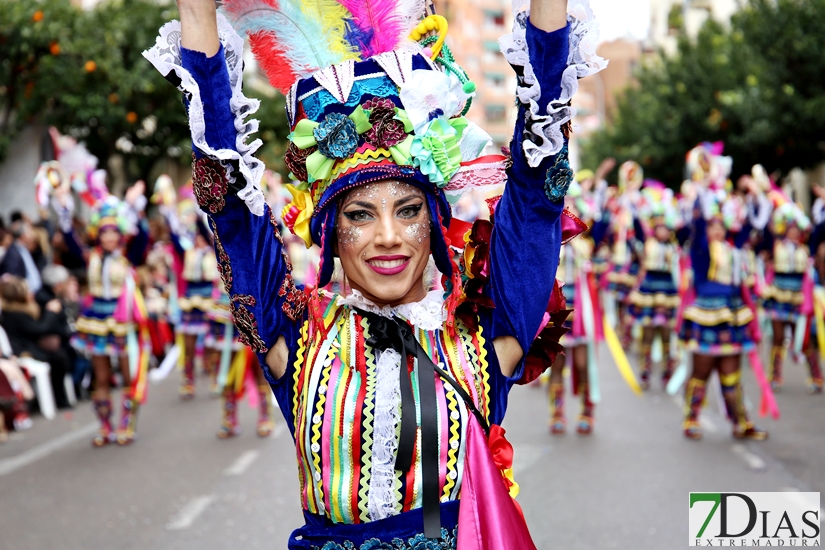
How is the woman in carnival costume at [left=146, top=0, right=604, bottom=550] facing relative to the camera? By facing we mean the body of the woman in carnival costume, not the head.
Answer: toward the camera

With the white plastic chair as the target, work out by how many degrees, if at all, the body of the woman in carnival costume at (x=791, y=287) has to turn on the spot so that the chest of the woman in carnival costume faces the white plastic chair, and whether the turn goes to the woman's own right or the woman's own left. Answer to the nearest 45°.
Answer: approximately 45° to the woman's own right

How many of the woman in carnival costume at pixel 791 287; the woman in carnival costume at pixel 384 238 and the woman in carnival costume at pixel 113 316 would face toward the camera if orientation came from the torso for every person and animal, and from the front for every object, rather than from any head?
3

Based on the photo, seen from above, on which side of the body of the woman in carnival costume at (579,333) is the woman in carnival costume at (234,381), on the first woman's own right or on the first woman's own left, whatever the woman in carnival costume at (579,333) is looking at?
on the first woman's own right

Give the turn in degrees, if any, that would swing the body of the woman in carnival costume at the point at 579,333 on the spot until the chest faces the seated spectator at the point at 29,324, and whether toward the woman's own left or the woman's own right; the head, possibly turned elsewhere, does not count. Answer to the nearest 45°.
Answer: approximately 90° to the woman's own right

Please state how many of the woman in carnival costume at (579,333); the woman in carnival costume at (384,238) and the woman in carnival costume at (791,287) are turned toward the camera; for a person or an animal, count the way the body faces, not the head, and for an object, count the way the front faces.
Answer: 3

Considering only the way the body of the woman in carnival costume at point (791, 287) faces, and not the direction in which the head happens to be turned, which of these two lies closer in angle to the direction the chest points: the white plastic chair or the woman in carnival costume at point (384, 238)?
the woman in carnival costume

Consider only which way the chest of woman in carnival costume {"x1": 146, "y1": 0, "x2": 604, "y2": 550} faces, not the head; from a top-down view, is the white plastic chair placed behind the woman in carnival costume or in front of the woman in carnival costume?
behind

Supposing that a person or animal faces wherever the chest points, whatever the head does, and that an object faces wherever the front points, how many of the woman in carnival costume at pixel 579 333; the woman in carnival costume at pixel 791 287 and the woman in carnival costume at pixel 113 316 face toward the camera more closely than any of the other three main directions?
3

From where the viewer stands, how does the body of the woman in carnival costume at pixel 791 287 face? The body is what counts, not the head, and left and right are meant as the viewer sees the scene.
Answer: facing the viewer

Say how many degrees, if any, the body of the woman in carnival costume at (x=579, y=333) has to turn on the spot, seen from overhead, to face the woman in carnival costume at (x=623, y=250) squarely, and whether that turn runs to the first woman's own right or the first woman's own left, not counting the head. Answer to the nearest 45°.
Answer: approximately 180°

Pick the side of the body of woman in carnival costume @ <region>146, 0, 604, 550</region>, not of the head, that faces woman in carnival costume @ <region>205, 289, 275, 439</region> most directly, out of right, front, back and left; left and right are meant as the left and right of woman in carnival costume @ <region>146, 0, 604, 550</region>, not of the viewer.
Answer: back
